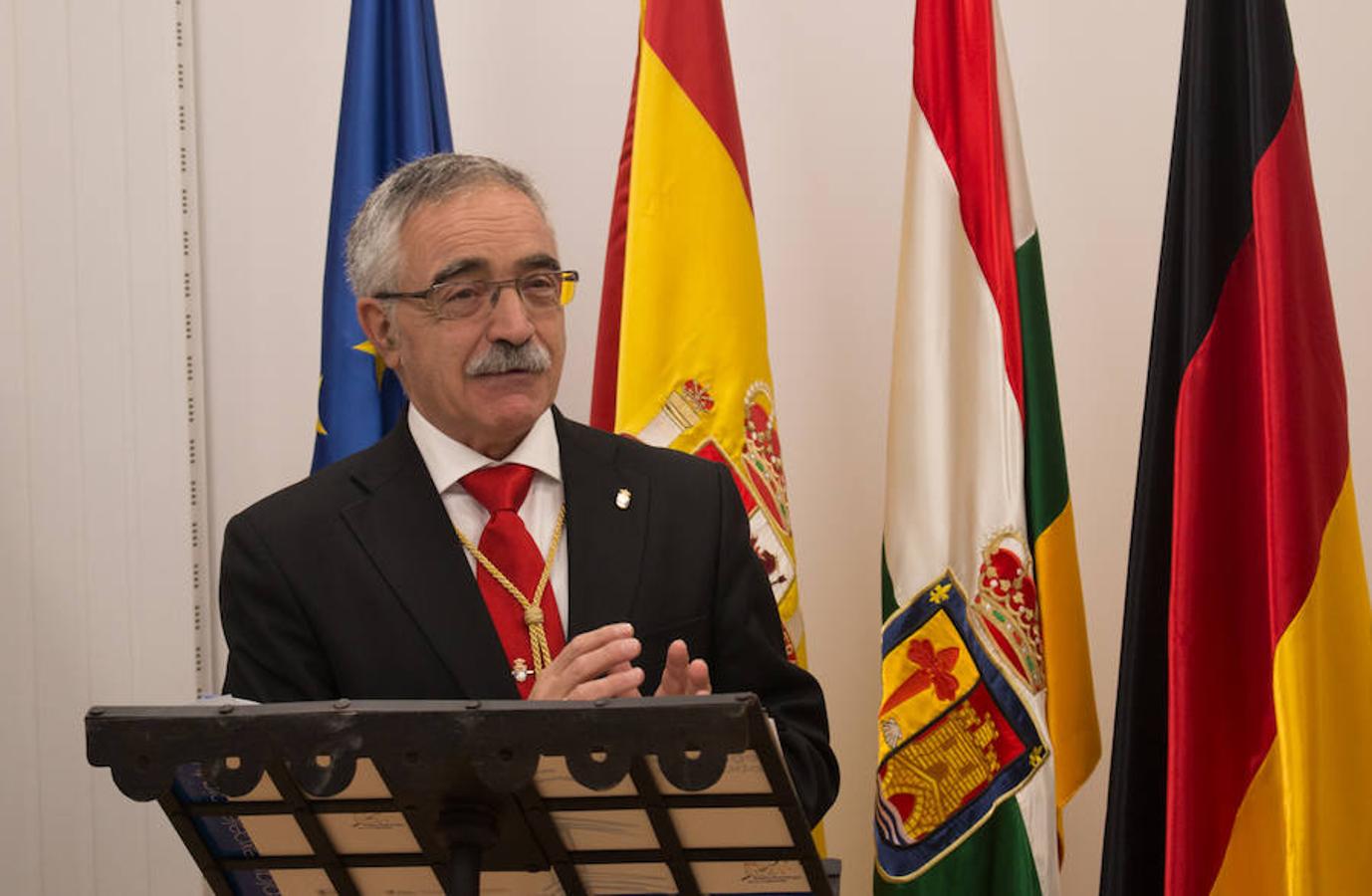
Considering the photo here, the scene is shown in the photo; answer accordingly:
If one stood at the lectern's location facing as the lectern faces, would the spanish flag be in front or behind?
in front

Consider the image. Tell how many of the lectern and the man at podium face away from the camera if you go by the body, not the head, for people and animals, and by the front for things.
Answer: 1

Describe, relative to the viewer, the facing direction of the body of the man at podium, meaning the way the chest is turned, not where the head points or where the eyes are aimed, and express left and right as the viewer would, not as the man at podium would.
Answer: facing the viewer and to the right of the viewer

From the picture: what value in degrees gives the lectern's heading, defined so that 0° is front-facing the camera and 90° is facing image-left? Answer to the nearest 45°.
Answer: approximately 180°

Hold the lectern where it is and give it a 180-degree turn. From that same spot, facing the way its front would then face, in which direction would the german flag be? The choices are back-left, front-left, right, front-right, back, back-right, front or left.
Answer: back-left

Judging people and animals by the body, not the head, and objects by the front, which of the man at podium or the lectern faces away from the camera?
the lectern

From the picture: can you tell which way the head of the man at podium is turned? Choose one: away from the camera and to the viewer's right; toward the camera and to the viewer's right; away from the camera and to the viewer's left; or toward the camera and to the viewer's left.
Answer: toward the camera and to the viewer's right

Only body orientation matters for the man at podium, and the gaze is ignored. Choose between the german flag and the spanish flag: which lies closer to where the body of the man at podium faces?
the german flag

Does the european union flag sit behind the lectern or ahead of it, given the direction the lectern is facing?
ahead

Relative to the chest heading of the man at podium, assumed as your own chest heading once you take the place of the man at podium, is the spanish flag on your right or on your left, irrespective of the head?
on your left

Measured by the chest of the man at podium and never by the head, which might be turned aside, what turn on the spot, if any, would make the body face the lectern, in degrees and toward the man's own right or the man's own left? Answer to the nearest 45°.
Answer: approximately 45° to the man's own right
